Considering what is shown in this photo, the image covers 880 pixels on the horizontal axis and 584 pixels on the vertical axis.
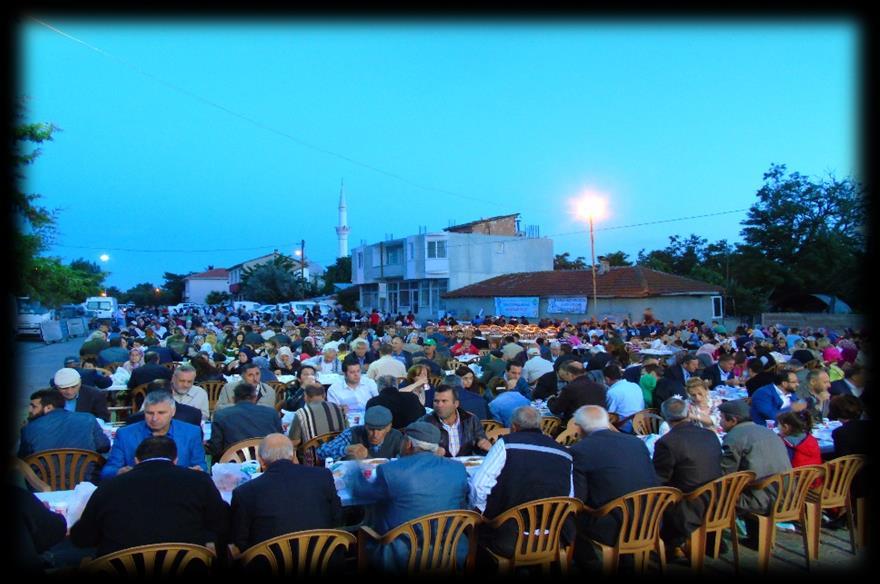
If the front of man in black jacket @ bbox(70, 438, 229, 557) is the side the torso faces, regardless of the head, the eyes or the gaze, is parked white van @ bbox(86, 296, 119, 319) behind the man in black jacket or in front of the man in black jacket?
in front

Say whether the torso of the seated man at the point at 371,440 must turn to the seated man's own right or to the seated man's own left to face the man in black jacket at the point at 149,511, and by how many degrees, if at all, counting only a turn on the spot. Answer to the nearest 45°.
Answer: approximately 45° to the seated man's own right

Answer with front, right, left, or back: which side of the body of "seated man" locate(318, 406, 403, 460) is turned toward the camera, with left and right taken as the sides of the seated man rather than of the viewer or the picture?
front

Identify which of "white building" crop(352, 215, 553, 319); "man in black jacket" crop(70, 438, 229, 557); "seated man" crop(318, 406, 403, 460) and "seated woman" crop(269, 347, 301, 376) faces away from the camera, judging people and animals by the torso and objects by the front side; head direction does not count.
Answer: the man in black jacket

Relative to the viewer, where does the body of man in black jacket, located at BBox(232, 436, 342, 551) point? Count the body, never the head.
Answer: away from the camera

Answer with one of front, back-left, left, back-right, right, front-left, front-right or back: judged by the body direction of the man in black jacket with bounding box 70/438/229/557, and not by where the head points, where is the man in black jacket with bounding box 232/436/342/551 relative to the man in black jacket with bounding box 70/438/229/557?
right

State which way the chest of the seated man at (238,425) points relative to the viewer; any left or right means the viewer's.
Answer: facing away from the viewer

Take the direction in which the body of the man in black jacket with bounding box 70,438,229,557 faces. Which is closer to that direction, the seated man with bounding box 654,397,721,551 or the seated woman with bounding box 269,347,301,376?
the seated woman

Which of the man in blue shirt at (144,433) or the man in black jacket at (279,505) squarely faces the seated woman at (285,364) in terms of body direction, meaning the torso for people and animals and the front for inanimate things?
the man in black jacket

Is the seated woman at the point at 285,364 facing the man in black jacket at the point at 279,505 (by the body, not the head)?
yes

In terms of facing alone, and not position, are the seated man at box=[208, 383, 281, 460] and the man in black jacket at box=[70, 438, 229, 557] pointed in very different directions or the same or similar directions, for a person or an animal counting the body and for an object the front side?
same or similar directions

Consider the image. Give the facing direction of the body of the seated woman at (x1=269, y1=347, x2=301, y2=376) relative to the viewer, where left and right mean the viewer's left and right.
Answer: facing the viewer

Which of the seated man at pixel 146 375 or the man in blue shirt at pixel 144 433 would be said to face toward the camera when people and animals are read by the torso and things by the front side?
the man in blue shirt

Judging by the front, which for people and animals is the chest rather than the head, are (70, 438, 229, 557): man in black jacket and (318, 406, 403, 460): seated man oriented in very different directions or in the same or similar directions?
very different directions

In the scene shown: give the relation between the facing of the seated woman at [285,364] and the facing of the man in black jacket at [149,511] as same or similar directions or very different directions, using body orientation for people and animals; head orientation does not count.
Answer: very different directions

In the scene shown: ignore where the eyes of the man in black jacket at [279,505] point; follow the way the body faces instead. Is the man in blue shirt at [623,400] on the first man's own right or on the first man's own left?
on the first man's own right

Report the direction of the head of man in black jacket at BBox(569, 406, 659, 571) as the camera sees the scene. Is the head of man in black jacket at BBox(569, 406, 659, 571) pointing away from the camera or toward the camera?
away from the camera

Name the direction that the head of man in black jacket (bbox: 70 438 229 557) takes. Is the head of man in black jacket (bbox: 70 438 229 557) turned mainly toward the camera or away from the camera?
away from the camera

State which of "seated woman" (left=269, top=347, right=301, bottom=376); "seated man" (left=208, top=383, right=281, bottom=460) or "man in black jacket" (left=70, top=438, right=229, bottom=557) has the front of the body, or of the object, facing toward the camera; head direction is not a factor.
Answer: the seated woman

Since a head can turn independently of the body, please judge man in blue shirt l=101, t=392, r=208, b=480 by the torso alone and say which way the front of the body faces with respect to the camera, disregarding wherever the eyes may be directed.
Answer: toward the camera

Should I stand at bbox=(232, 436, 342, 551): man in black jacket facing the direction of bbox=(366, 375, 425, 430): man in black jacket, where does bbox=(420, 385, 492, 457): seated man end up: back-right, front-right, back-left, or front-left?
front-right
